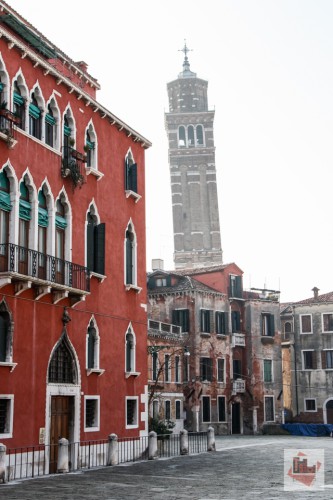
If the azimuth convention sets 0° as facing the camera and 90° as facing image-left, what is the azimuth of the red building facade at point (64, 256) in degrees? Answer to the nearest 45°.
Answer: approximately 315°
